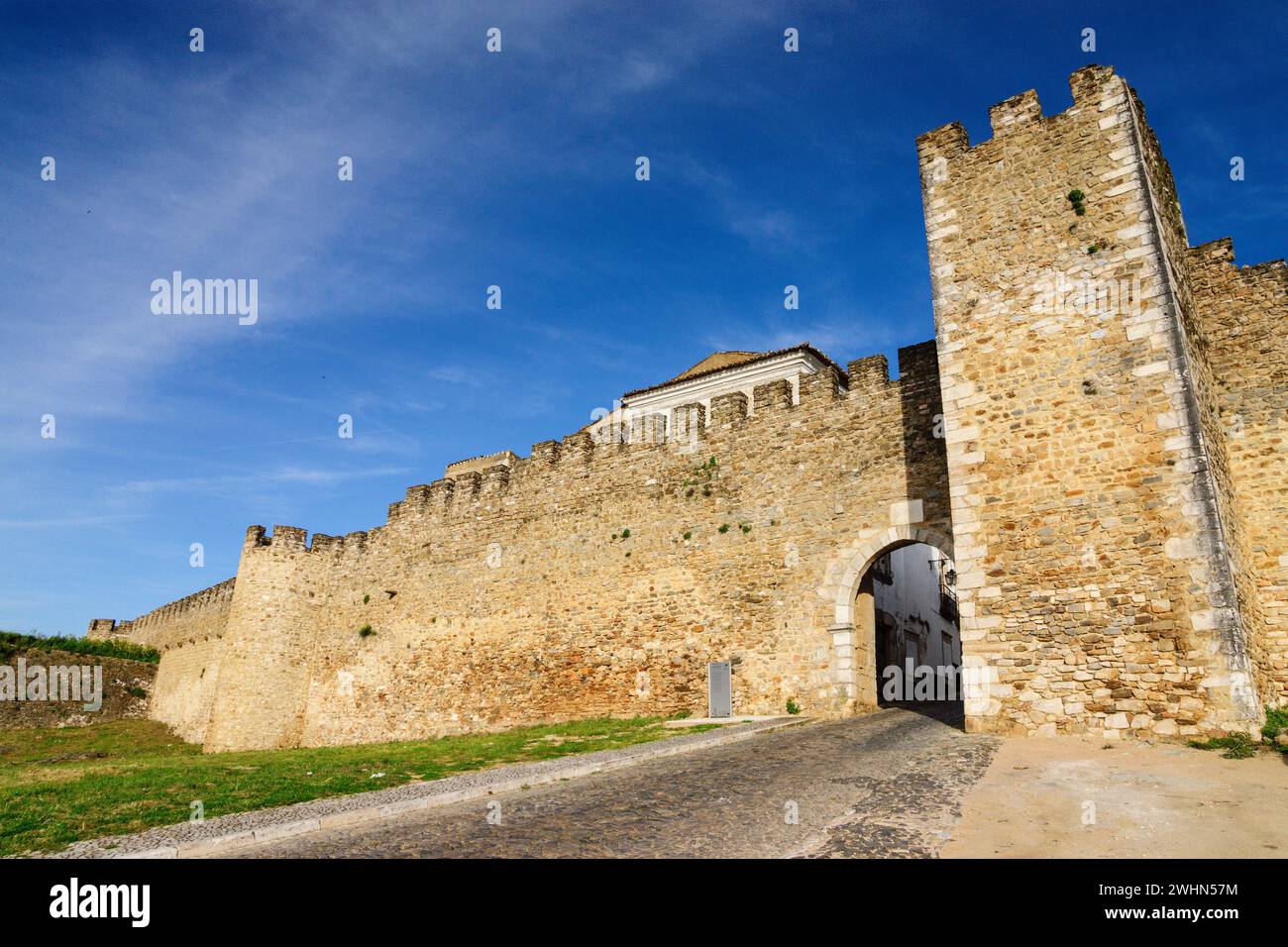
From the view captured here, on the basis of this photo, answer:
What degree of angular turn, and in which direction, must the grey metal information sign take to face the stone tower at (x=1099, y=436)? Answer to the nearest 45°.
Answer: approximately 45° to its left

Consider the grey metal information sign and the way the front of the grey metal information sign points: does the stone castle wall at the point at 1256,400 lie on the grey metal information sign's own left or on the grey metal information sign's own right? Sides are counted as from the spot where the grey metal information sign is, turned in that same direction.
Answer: on the grey metal information sign's own left

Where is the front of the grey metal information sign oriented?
toward the camera

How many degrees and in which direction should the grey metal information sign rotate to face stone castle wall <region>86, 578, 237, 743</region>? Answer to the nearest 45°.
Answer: approximately 135° to its right

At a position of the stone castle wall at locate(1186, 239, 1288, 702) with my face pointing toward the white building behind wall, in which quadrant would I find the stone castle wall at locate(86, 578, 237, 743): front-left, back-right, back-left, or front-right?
front-left

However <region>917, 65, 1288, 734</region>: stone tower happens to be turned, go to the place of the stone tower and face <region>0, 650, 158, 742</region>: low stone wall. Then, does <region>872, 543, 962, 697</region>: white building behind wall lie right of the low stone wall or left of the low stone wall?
right

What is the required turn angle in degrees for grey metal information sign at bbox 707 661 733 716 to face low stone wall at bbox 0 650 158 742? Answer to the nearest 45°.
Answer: approximately 135° to its right

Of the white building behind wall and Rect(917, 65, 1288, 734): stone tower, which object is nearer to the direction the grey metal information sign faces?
the stone tower

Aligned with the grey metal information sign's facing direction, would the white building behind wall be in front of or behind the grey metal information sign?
behind
